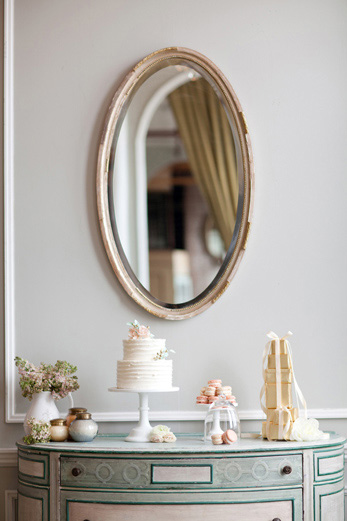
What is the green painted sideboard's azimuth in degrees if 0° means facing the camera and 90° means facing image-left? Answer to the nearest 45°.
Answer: approximately 0°
